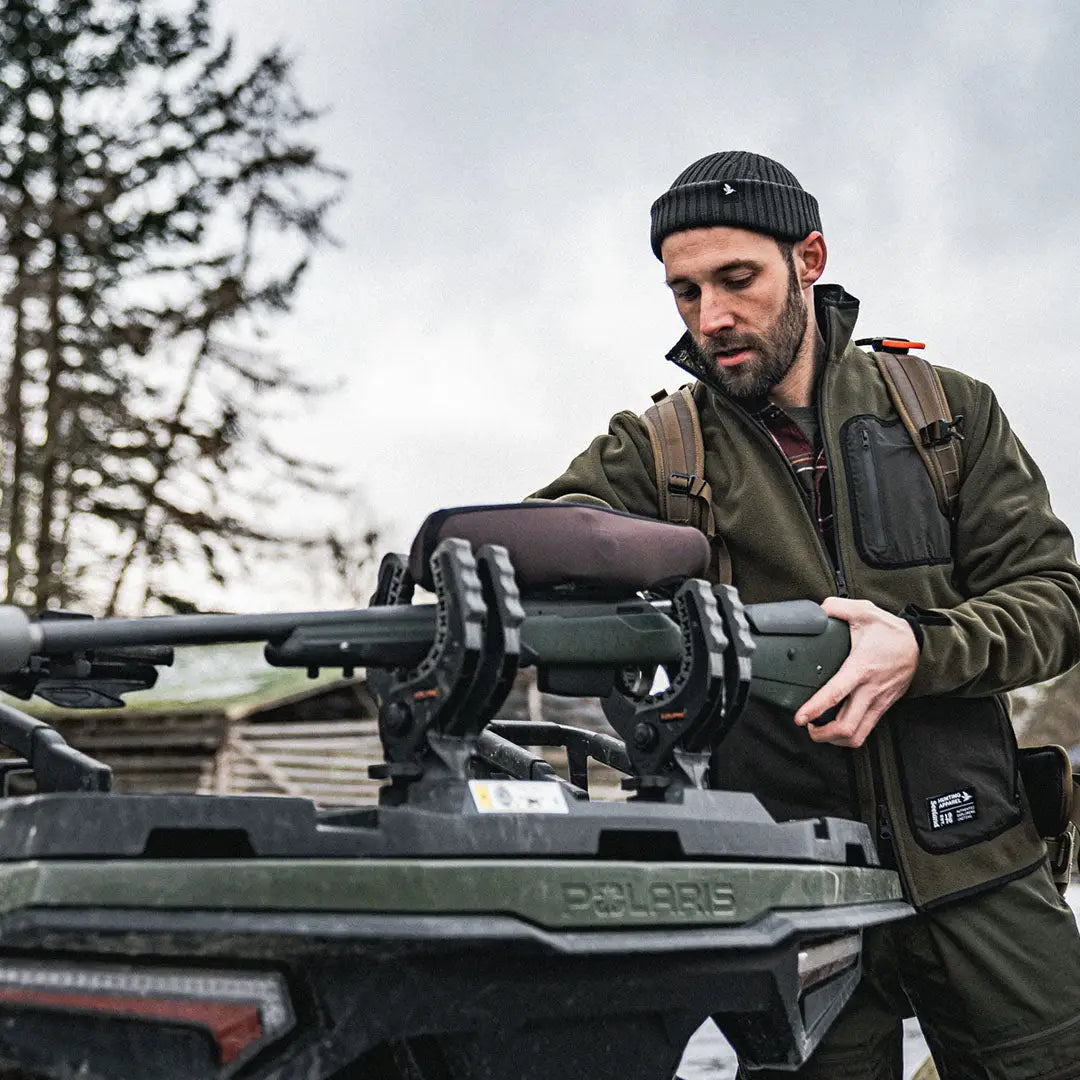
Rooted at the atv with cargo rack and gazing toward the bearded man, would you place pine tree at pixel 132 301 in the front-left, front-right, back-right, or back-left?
front-left

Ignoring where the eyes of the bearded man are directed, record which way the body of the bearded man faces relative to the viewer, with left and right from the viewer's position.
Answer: facing the viewer and to the left of the viewer

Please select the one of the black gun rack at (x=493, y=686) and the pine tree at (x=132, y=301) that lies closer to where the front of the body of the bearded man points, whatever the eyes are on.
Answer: the black gun rack

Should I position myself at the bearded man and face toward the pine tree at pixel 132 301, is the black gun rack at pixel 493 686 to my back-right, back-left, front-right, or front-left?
back-left

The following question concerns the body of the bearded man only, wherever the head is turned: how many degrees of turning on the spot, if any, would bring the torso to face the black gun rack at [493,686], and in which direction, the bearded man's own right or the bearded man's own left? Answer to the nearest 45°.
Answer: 0° — they already face it

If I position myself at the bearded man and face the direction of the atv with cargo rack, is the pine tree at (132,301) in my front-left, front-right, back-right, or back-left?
back-right

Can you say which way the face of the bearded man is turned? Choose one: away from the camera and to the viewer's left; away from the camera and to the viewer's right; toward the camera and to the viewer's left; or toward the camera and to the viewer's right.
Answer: toward the camera and to the viewer's left

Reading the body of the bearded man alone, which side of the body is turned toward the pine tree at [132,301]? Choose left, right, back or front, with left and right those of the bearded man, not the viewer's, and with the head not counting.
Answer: right

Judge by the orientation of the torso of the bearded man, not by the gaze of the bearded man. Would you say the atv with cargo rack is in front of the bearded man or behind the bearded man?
in front
